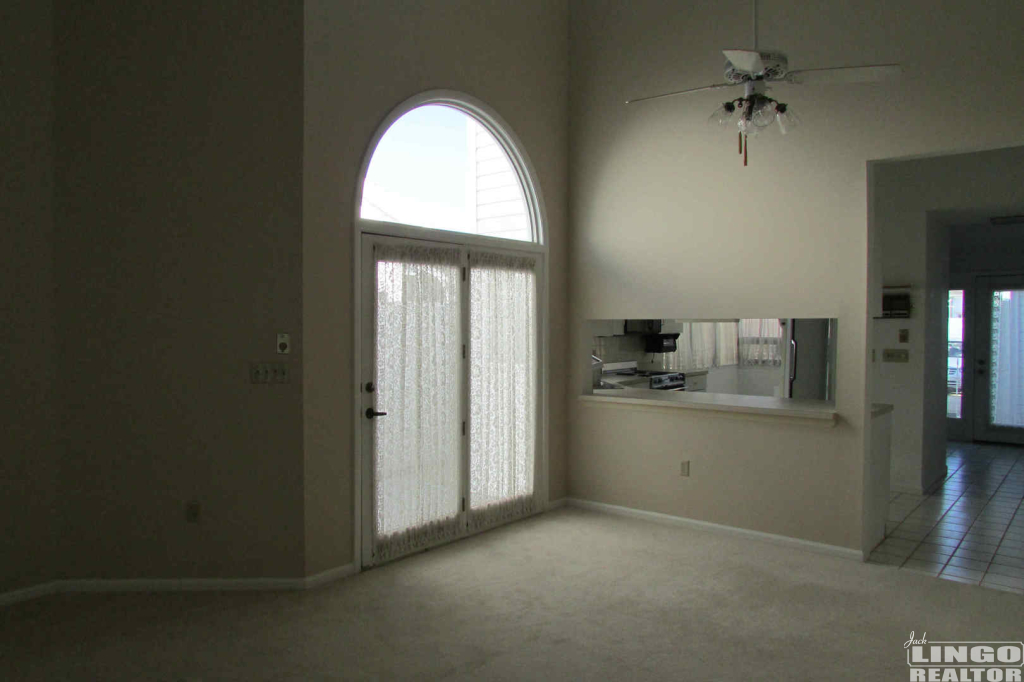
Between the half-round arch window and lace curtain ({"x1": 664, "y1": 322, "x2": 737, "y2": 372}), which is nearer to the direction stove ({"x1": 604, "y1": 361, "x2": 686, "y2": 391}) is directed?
the half-round arch window

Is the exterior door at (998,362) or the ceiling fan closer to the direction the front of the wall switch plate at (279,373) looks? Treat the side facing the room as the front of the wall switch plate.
the ceiling fan

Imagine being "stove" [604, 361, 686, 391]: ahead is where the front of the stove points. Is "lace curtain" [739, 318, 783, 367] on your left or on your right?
on your left

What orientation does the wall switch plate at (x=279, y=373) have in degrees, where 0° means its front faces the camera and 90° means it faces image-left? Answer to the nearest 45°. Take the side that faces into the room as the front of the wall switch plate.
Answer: approximately 0°

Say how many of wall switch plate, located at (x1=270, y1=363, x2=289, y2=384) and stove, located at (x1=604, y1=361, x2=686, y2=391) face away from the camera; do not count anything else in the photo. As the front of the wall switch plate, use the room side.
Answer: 0

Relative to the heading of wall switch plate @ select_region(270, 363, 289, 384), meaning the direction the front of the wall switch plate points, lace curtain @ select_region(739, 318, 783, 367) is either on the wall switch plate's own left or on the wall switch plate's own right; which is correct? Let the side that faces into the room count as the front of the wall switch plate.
on the wall switch plate's own left

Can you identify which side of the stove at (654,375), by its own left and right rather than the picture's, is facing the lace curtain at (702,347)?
left

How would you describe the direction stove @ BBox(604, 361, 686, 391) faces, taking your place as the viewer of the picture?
facing the viewer and to the right of the viewer

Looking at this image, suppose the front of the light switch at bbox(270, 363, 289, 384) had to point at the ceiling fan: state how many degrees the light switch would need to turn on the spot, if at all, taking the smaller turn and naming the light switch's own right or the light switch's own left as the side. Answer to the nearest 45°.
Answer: approximately 45° to the light switch's own left
